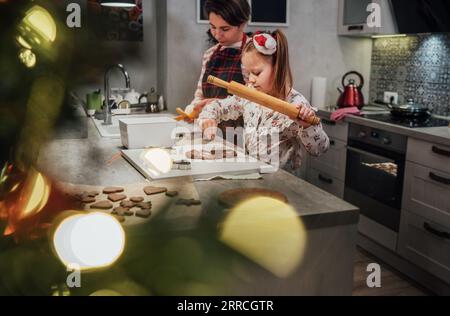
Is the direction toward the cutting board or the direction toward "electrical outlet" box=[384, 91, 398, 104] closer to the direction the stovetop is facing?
the cutting board

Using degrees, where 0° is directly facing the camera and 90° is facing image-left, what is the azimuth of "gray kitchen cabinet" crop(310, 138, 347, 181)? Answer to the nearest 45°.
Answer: approximately 45°

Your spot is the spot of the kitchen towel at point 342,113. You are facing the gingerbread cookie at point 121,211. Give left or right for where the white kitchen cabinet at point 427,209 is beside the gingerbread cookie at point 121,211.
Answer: left

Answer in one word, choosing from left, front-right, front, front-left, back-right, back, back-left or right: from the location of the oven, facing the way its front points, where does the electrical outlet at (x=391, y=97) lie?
back-right

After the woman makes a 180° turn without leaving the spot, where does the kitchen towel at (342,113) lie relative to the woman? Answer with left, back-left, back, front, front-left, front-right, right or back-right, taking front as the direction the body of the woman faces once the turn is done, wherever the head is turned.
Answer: front-right

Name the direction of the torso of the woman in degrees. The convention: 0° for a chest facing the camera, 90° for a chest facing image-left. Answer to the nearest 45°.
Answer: approximately 45°
